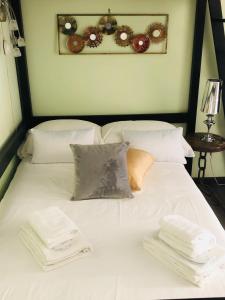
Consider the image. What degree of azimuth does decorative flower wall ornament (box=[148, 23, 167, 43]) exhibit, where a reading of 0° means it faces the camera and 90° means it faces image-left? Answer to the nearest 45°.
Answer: approximately 0°

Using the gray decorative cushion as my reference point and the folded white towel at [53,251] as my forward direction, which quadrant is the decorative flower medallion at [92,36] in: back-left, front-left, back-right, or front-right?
back-right

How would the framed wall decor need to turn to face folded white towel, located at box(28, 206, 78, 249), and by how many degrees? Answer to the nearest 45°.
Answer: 0° — it already faces it

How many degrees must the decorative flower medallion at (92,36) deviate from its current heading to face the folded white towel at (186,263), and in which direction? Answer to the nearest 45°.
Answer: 0° — it already faces it

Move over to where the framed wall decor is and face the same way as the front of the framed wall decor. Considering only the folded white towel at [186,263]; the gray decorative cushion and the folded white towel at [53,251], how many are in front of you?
3
